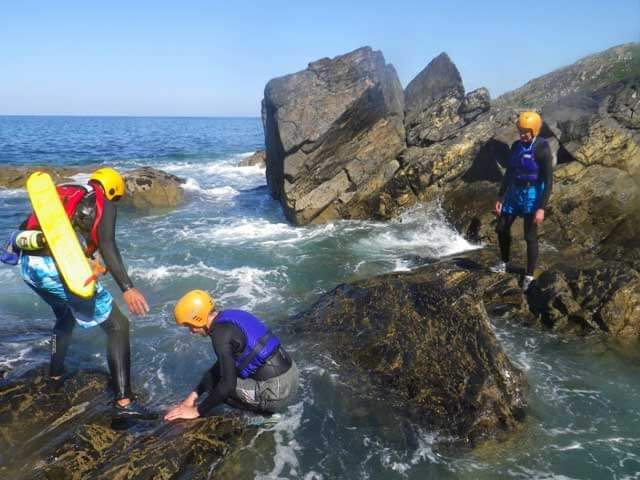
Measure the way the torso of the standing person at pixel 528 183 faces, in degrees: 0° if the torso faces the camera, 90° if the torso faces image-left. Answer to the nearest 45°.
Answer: approximately 45°

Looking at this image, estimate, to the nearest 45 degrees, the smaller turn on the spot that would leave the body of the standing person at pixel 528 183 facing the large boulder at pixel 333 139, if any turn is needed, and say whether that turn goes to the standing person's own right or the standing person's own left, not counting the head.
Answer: approximately 90° to the standing person's own right

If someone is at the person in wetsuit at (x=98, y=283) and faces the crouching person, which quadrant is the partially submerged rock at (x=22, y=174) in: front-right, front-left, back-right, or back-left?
back-left

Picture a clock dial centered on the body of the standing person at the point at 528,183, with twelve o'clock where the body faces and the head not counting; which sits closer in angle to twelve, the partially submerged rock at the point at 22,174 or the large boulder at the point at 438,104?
the partially submerged rock

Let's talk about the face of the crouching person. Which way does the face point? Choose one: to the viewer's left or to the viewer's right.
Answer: to the viewer's left

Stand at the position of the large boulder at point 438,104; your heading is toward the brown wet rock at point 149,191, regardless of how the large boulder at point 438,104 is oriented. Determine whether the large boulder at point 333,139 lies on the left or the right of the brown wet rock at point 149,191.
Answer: left

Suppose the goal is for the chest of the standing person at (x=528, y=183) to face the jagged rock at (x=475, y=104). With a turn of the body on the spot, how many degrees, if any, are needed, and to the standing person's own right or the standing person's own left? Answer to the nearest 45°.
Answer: approximately 135° to the standing person's own right

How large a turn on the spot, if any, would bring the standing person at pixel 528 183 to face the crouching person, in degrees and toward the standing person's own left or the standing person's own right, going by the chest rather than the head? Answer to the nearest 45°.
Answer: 0° — they already face them

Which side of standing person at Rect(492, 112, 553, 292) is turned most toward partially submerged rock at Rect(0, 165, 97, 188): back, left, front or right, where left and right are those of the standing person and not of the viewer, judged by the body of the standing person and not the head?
right

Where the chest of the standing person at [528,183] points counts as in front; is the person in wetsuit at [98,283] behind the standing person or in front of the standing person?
in front

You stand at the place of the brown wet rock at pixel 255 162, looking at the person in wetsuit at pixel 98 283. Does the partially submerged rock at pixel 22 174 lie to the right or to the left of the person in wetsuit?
right

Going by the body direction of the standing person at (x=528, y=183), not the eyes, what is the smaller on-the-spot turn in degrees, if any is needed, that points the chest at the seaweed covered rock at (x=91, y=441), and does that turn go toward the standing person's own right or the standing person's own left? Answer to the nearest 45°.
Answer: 0° — they already face it
